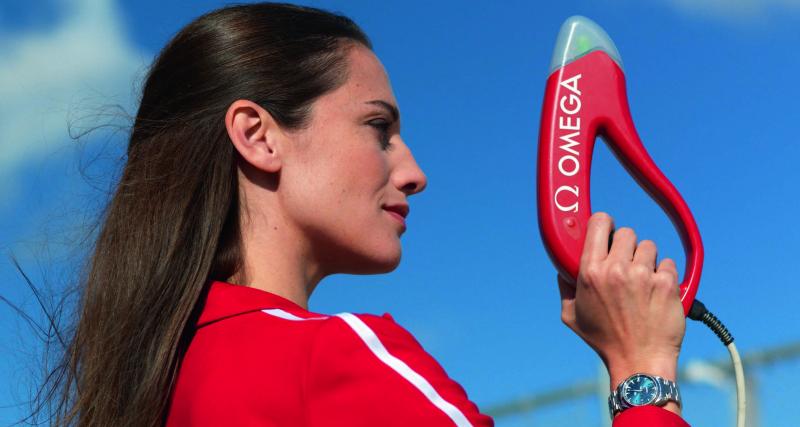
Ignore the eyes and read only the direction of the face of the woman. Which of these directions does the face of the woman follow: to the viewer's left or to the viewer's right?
to the viewer's right

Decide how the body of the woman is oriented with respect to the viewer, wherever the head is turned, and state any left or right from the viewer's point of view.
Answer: facing away from the viewer and to the right of the viewer
